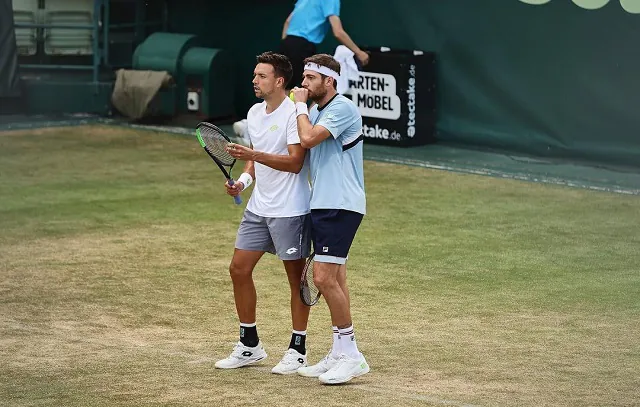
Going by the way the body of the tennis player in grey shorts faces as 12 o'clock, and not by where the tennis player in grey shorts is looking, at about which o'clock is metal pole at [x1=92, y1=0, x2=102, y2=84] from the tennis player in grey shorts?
The metal pole is roughly at 4 o'clock from the tennis player in grey shorts.

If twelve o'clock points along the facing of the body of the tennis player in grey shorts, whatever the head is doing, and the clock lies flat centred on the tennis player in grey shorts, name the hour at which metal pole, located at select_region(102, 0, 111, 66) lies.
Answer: The metal pole is roughly at 4 o'clock from the tennis player in grey shorts.

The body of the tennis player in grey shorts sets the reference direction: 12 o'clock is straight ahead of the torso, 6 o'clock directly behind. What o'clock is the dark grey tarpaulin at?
The dark grey tarpaulin is roughly at 4 o'clock from the tennis player in grey shorts.

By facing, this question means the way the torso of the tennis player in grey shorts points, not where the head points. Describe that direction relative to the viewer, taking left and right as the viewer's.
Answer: facing the viewer and to the left of the viewer
